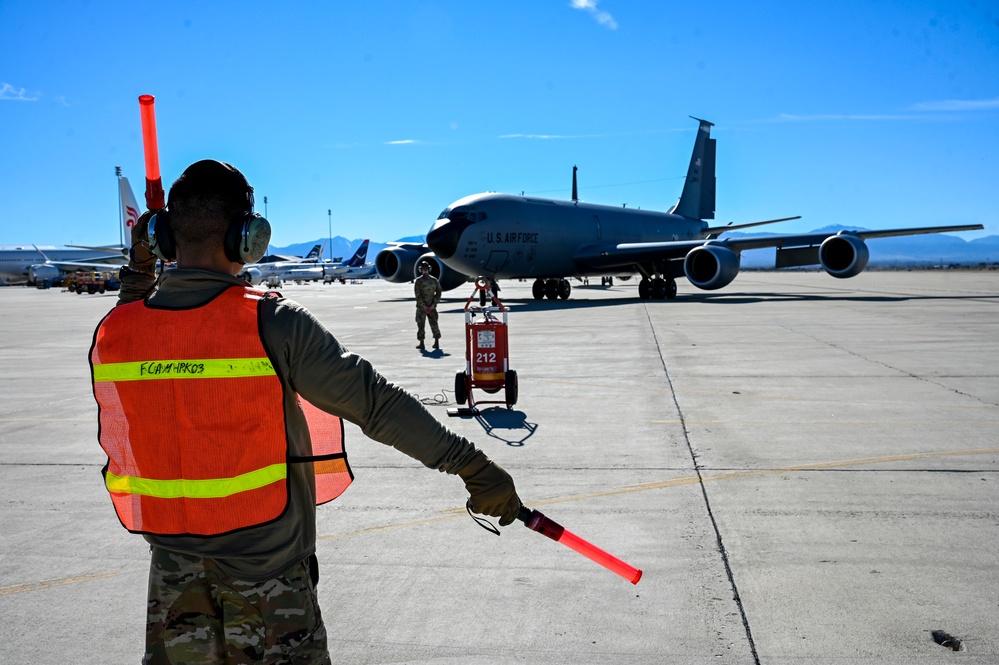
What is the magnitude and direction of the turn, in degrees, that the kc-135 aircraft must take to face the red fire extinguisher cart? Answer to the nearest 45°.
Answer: approximately 45° to its left

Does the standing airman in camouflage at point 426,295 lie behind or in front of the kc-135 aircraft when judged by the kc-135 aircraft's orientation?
in front

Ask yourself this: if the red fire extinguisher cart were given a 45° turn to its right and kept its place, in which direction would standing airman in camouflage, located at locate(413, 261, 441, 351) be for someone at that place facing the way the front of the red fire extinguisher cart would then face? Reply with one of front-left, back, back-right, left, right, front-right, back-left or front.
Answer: back-right

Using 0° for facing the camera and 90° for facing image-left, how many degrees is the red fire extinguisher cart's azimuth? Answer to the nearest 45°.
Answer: approximately 0°

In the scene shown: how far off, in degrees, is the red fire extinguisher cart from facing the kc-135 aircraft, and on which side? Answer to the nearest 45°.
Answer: approximately 180°
